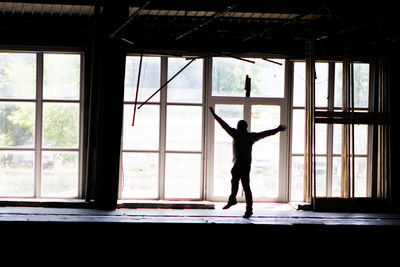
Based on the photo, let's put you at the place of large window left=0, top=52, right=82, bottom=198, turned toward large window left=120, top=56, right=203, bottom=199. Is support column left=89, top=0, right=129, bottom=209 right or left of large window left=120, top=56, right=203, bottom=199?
right

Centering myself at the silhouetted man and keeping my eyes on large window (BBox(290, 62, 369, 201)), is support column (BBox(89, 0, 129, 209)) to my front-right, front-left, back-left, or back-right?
back-left
